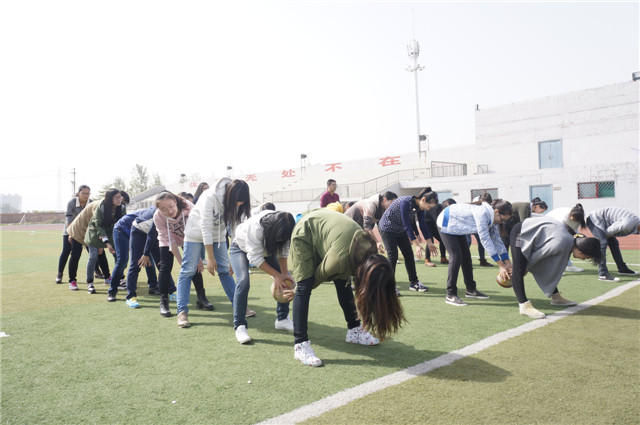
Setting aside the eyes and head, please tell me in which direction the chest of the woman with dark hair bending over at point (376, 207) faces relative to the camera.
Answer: to the viewer's right

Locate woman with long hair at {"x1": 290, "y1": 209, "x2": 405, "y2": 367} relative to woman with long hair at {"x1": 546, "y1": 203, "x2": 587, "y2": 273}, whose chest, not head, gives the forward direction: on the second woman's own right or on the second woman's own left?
on the second woman's own right

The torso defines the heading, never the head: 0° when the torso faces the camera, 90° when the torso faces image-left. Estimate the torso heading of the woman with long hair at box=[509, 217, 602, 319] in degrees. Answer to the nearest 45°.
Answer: approximately 270°

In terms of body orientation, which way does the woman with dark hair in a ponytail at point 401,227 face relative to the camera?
to the viewer's right

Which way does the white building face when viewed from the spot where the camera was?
facing the viewer and to the left of the viewer

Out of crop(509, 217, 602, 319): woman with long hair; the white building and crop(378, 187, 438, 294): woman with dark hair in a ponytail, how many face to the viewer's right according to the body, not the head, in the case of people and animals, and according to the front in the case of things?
2

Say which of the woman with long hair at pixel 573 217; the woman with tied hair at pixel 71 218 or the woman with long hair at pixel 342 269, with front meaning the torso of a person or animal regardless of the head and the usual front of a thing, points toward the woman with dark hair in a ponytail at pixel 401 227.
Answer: the woman with tied hair at pixel 71 218

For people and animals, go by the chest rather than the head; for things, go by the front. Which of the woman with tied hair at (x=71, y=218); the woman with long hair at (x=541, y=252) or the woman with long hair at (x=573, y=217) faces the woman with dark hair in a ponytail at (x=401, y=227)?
the woman with tied hair at (x=71, y=218)

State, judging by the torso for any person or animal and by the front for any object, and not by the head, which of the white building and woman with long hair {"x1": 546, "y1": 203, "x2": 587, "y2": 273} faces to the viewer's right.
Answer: the woman with long hair

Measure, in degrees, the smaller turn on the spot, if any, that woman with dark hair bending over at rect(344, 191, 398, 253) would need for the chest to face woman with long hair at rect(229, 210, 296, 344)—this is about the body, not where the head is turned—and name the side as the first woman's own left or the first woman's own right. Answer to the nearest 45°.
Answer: approximately 90° to the first woman's own right

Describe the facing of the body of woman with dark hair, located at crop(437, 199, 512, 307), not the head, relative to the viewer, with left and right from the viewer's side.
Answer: facing to the right of the viewer

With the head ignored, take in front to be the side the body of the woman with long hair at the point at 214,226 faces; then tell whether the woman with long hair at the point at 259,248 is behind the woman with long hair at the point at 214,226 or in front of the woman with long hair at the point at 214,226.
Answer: in front

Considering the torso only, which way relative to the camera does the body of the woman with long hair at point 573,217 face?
to the viewer's right

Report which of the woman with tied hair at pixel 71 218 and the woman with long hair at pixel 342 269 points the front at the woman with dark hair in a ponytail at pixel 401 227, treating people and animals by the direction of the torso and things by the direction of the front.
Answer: the woman with tied hair at pixel 71 218
